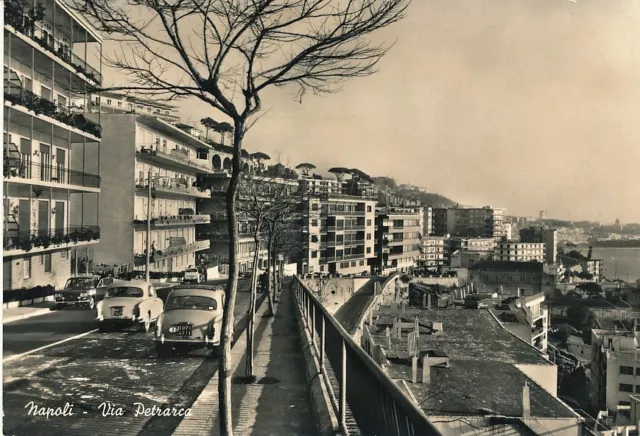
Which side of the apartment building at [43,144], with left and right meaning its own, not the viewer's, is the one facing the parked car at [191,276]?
left

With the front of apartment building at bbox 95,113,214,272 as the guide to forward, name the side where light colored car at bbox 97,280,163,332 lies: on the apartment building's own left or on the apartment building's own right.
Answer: on the apartment building's own right

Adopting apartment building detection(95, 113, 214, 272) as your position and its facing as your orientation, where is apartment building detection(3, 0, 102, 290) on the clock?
apartment building detection(3, 0, 102, 290) is roughly at 2 o'clock from apartment building detection(95, 113, 214, 272).

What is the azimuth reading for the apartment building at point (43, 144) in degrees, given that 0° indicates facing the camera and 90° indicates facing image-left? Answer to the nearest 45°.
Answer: approximately 315°

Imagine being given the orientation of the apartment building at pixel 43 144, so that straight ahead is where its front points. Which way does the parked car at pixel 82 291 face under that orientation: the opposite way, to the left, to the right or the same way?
to the right

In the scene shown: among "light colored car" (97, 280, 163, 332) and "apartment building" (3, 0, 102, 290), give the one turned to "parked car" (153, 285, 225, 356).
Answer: the apartment building
